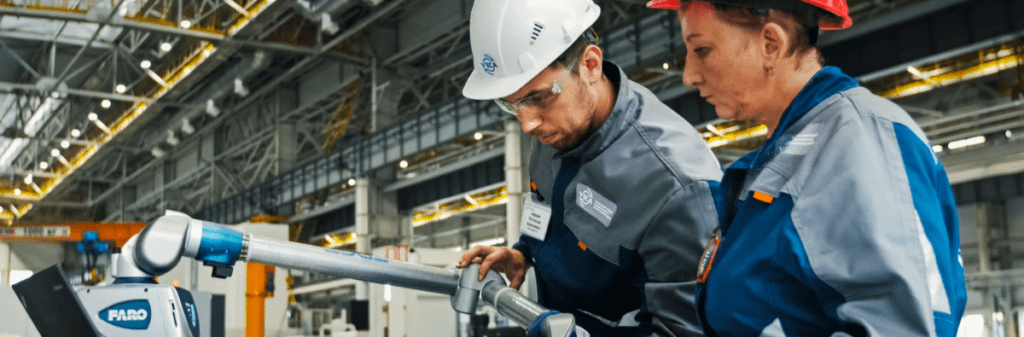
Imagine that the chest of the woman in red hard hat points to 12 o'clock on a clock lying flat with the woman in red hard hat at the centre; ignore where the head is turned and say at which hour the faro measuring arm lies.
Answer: The faro measuring arm is roughly at 1 o'clock from the woman in red hard hat.

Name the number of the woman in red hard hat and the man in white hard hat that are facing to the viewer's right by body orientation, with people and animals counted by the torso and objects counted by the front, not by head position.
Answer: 0

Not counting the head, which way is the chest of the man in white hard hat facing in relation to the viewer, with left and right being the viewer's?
facing the viewer and to the left of the viewer

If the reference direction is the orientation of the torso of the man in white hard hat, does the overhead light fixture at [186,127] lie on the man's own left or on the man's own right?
on the man's own right

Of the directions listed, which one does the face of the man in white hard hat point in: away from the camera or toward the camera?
toward the camera

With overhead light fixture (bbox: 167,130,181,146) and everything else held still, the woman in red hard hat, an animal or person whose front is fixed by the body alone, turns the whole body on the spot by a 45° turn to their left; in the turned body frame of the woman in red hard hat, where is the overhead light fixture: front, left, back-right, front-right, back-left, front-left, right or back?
right

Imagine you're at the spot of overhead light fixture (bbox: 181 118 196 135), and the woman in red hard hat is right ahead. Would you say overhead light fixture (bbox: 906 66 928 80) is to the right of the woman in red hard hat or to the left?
left

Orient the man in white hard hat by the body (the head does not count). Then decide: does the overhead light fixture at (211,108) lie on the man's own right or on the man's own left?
on the man's own right

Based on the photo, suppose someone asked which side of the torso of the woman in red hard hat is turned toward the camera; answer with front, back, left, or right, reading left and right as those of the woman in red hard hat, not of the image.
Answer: left

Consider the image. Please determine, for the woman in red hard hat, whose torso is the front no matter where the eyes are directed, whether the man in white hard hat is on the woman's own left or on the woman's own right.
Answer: on the woman's own right

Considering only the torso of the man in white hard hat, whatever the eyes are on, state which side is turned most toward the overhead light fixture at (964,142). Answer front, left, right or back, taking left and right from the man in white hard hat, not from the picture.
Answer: back

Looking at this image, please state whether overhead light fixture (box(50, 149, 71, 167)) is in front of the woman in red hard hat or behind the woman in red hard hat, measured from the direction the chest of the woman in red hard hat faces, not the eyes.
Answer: in front

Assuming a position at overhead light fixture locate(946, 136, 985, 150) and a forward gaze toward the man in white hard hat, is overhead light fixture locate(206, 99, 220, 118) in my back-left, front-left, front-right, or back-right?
front-right
